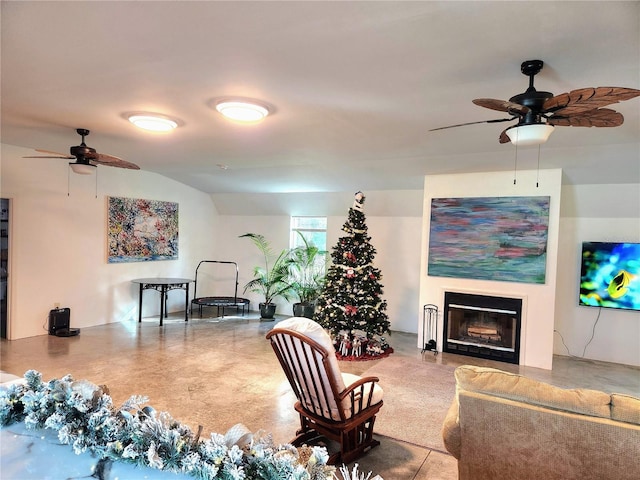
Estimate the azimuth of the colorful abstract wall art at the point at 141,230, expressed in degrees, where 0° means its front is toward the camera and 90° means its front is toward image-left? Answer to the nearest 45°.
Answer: approximately 315°

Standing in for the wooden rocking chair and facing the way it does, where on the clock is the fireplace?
The fireplace is roughly at 12 o'clock from the wooden rocking chair.

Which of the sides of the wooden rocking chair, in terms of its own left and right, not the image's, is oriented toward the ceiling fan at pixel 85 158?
left

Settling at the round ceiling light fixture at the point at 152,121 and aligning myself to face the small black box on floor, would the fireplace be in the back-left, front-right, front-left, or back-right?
back-right

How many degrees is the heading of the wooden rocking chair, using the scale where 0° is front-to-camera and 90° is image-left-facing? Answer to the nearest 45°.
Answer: approximately 225°

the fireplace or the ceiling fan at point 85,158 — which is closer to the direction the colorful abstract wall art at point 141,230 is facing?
the fireplace
